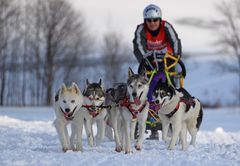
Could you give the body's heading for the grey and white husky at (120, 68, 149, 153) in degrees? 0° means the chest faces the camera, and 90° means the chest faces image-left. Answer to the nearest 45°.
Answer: approximately 0°

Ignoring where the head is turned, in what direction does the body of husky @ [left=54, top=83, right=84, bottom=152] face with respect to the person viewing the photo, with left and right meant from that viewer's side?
facing the viewer

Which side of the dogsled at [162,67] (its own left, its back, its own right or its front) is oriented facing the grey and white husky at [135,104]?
front

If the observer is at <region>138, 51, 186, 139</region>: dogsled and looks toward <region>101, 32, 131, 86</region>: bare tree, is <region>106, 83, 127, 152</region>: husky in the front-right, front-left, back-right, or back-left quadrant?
back-left

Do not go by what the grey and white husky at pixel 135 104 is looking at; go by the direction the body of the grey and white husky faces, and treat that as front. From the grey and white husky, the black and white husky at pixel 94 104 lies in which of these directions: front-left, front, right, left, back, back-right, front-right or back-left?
back-right

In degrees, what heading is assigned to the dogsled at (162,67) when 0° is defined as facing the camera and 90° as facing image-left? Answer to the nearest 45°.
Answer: approximately 0°

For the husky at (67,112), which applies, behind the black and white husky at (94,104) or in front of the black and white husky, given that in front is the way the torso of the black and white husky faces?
in front

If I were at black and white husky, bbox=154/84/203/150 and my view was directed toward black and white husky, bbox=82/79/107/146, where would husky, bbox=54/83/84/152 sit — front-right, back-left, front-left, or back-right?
front-left

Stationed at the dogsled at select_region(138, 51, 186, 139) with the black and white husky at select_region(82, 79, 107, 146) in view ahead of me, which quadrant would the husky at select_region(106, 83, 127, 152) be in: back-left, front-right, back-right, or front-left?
front-left

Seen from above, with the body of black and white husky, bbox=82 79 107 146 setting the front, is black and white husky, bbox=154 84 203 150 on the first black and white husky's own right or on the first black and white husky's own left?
on the first black and white husky's own left

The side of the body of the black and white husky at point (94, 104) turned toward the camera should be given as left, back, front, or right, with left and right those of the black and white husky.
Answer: front

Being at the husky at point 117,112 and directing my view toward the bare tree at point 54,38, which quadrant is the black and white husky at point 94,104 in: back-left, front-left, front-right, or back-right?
front-left

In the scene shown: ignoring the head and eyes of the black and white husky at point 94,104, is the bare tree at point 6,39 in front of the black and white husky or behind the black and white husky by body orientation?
behind
